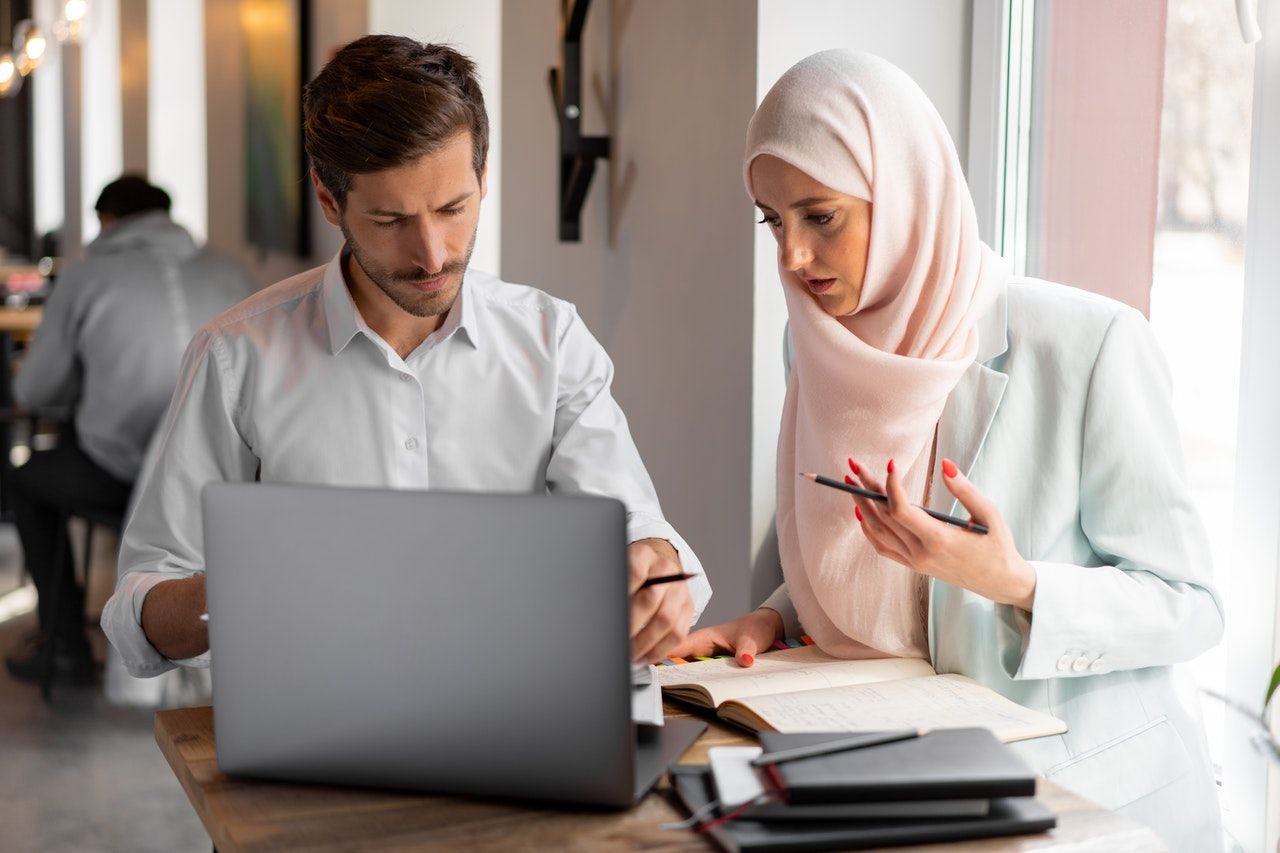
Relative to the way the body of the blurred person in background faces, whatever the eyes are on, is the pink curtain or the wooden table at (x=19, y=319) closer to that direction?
the wooden table

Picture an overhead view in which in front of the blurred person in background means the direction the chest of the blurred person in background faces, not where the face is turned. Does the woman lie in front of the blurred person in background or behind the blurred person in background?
behind

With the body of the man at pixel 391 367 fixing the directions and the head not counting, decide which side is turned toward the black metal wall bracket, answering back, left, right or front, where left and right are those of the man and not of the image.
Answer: back

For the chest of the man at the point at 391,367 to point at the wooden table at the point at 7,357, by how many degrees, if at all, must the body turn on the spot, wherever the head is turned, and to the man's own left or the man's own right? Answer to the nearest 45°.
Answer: approximately 180°

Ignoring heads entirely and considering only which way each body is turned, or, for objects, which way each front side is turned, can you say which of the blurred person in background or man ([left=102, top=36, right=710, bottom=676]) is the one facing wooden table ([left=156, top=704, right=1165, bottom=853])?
the man

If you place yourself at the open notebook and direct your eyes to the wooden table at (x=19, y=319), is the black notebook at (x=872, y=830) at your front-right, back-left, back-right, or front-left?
back-left

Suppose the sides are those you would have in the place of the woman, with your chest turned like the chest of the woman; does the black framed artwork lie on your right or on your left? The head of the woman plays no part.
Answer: on your right

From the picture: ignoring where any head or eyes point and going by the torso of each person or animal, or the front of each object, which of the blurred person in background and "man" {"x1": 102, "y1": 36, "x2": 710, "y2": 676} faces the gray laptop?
the man

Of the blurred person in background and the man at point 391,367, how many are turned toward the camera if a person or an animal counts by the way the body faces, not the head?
1

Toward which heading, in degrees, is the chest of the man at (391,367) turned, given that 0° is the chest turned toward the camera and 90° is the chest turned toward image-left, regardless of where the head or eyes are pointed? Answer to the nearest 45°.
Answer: approximately 0°

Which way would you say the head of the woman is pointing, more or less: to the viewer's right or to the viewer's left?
to the viewer's left
